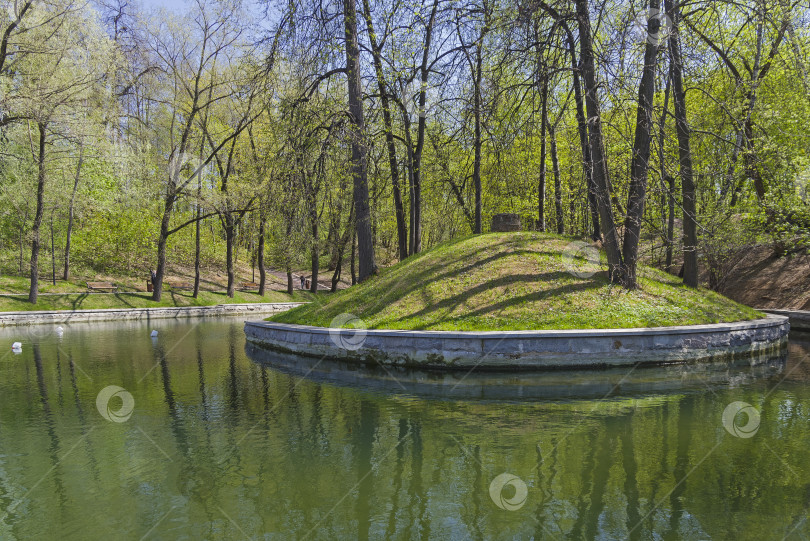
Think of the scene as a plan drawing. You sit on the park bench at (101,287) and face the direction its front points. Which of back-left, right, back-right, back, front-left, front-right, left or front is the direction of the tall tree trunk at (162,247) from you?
front-left

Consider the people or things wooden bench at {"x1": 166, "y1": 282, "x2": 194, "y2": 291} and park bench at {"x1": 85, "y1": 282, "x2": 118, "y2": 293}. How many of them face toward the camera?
2

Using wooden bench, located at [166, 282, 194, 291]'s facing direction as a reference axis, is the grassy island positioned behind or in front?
in front

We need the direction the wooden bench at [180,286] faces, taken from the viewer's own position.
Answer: facing the viewer

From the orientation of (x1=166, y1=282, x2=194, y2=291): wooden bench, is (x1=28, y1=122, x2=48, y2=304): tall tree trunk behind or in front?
in front

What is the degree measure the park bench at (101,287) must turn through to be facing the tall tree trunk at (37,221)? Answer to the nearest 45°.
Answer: approximately 45° to its right

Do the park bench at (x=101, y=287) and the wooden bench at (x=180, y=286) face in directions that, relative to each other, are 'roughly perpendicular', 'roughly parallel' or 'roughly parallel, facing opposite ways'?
roughly parallel

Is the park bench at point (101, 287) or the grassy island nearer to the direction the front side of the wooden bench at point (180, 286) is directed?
the grassy island

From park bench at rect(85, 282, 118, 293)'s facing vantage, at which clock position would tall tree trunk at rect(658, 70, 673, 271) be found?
The tall tree trunk is roughly at 11 o'clock from the park bench.

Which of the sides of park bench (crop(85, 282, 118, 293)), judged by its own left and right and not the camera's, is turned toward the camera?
front

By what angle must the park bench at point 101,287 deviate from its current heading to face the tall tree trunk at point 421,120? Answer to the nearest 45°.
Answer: approximately 45° to its left

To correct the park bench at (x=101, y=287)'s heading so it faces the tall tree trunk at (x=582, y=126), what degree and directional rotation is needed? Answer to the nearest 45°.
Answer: approximately 45° to its left
